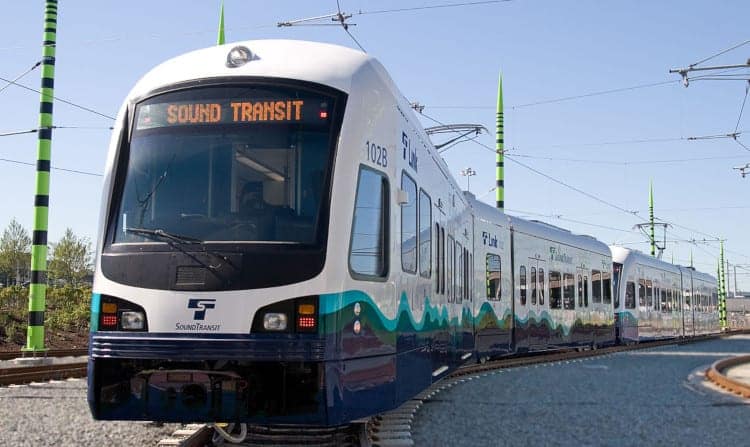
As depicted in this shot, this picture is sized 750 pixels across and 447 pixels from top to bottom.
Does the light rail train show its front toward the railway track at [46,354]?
no

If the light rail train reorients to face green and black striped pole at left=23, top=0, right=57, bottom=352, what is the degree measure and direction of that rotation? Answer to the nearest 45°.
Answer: approximately 90° to its right

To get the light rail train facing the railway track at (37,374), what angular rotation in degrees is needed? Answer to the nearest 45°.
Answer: approximately 90° to its right

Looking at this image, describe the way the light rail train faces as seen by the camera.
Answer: facing the viewer and to the left of the viewer

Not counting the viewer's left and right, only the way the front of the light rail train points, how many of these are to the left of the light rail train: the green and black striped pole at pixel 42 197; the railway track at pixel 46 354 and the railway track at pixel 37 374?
0

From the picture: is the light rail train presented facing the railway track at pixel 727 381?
no
